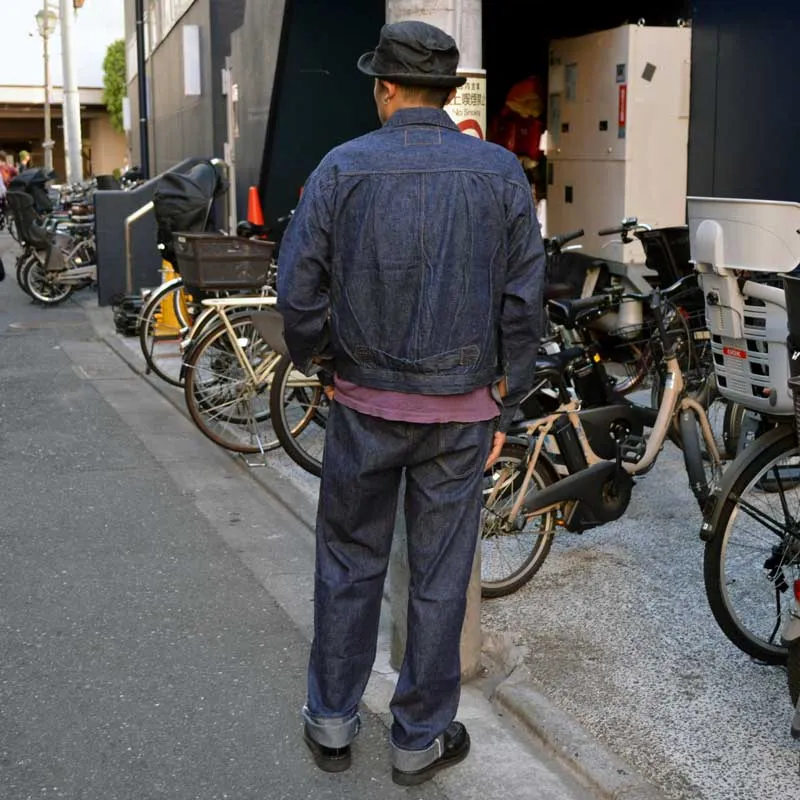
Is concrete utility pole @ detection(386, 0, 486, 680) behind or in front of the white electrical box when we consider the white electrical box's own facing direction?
in front

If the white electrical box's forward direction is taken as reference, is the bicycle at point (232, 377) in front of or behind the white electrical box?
in front

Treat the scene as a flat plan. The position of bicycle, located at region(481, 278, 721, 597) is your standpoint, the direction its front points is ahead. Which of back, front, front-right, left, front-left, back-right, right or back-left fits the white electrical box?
front-left

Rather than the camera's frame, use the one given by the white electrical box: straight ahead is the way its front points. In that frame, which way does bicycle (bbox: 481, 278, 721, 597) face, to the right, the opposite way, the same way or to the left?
the opposite way

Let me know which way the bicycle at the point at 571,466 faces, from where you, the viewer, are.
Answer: facing away from the viewer and to the right of the viewer

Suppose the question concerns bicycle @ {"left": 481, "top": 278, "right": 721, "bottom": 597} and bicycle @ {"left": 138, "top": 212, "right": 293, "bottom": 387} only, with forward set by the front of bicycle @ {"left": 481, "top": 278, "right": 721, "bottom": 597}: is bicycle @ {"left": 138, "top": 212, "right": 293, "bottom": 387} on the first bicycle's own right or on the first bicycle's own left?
on the first bicycle's own left

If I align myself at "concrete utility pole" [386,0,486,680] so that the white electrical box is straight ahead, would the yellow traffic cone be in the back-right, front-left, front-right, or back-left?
front-left

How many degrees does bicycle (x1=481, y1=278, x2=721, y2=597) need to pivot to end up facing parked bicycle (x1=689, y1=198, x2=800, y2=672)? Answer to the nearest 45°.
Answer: approximately 90° to its right

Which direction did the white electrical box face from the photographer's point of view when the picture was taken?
facing the viewer and to the left of the viewer

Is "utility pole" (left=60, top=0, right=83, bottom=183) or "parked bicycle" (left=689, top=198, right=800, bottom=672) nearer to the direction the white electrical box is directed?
the parked bicycle

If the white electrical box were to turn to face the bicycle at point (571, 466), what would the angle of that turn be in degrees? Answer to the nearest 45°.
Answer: approximately 45° to its left

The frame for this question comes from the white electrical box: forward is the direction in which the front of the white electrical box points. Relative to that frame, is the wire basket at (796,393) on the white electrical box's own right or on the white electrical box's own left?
on the white electrical box's own left

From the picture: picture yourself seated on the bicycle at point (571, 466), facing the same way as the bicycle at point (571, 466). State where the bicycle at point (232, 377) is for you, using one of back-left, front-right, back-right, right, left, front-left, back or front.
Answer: left

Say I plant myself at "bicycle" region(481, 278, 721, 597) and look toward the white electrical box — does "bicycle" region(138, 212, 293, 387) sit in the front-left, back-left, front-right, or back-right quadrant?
front-left
